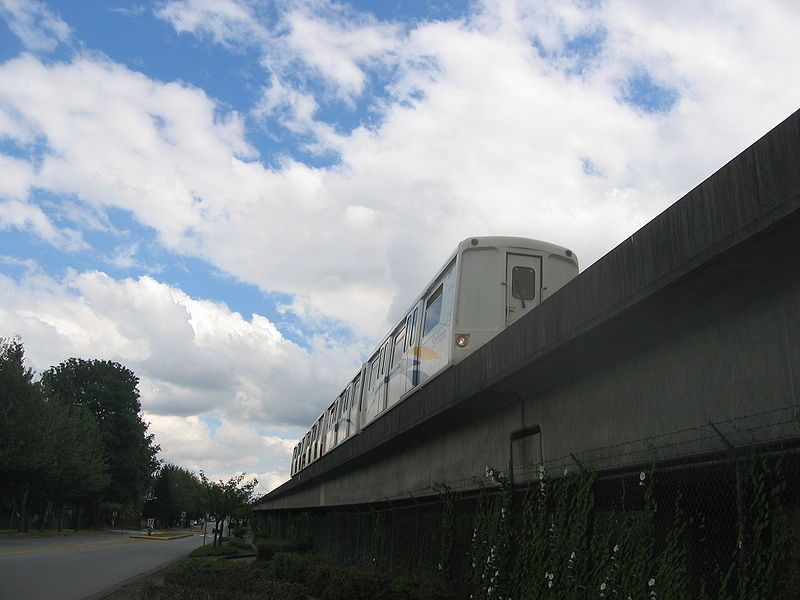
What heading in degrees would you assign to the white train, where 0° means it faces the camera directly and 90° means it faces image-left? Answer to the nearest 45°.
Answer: approximately 315°

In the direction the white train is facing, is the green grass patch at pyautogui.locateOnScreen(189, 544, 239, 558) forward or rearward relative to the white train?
rearward
